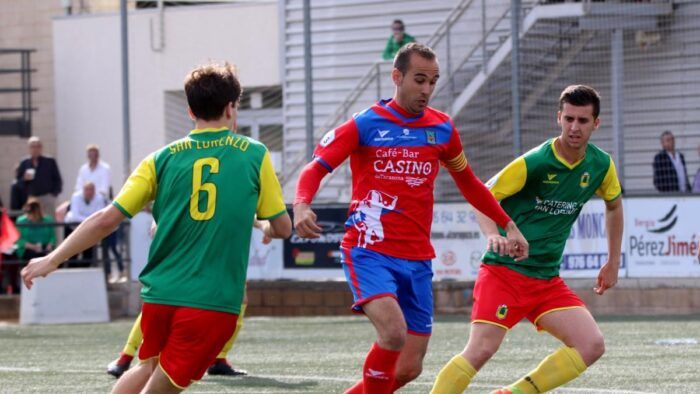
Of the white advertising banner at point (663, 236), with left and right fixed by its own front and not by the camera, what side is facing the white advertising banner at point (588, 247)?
right

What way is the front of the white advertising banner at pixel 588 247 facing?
toward the camera

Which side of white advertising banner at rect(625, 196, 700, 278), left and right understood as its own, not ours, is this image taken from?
front

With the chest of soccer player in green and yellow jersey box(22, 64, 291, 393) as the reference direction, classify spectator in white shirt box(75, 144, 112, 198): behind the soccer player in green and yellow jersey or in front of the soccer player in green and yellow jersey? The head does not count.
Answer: in front

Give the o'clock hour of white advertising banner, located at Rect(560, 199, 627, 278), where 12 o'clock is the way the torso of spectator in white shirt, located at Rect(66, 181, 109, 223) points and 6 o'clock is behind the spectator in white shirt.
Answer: The white advertising banner is roughly at 10 o'clock from the spectator in white shirt.

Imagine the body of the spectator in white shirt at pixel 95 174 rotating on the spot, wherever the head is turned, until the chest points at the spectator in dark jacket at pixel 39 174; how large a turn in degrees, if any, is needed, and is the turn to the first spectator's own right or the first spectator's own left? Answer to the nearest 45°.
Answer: approximately 135° to the first spectator's own right

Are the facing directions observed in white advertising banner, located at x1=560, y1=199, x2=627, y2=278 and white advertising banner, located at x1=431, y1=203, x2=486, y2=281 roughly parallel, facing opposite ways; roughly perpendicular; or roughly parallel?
roughly parallel

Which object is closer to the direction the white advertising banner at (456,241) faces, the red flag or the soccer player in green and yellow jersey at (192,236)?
the soccer player in green and yellow jersey

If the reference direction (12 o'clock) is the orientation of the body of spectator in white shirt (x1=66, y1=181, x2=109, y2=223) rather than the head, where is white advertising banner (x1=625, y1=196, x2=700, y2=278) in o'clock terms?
The white advertising banner is roughly at 10 o'clock from the spectator in white shirt.

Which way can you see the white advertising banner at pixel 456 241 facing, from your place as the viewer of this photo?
facing the viewer

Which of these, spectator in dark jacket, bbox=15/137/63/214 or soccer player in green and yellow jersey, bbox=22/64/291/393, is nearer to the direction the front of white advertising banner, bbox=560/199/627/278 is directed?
the soccer player in green and yellow jersey

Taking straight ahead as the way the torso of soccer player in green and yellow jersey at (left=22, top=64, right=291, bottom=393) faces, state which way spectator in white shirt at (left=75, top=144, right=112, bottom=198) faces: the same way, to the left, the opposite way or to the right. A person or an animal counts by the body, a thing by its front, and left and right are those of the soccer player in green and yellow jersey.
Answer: the opposite way

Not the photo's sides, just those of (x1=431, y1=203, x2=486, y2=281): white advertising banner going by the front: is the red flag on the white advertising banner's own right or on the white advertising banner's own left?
on the white advertising banner's own right

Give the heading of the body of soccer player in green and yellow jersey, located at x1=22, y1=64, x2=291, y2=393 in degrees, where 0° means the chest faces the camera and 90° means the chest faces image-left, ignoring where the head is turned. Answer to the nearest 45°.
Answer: approximately 180°

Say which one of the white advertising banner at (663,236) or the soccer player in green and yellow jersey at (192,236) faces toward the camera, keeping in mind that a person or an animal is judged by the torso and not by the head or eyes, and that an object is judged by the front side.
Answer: the white advertising banner

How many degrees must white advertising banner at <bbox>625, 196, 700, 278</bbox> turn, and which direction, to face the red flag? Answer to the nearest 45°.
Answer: approximately 90° to its right

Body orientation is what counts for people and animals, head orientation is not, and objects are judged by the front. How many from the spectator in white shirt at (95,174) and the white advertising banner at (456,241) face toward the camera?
2
